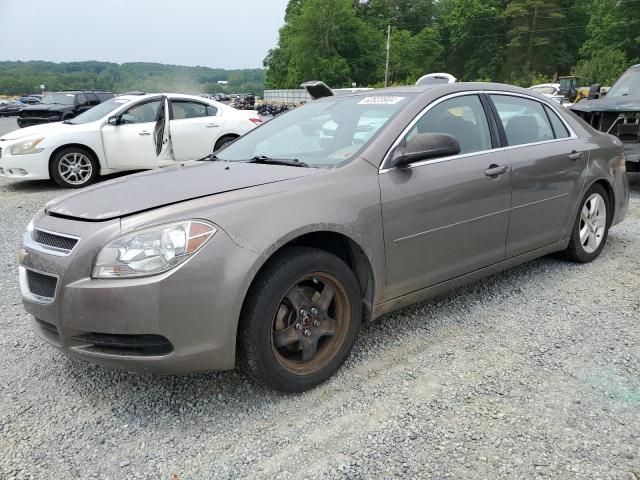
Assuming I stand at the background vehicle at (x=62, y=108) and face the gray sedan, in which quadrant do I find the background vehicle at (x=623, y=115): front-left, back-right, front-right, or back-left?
front-left

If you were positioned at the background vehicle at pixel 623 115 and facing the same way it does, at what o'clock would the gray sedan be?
The gray sedan is roughly at 11 o'clock from the background vehicle.

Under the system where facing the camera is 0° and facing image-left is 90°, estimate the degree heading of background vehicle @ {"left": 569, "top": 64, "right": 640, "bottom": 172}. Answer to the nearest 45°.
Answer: approximately 45°

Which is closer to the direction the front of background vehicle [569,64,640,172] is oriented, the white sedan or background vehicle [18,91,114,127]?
the white sedan

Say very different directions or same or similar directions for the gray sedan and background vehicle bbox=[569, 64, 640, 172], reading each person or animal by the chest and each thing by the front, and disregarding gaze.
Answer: same or similar directions

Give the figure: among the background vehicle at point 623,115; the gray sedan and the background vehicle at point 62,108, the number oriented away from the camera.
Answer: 0

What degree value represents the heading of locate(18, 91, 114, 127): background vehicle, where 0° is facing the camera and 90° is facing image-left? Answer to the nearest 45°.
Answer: approximately 45°

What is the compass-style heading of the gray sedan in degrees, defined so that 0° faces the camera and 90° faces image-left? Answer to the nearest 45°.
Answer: approximately 45°

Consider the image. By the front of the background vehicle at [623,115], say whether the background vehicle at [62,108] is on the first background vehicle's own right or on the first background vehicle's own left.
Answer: on the first background vehicle's own right

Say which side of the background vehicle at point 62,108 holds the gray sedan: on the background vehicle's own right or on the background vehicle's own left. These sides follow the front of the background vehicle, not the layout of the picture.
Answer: on the background vehicle's own left

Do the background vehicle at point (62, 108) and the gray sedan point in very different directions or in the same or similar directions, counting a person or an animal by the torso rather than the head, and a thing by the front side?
same or similar directions

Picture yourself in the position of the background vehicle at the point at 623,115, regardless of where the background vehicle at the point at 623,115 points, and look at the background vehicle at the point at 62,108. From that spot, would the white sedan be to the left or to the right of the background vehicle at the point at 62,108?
left
